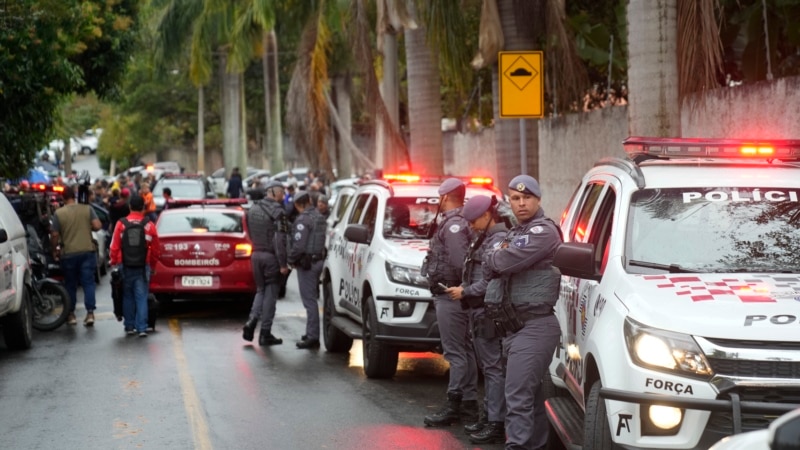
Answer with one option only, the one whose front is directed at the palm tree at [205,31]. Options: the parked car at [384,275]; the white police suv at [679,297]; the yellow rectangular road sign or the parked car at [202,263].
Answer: the parked car at [202,263]

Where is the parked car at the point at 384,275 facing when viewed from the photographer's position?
facing the viewer and to the right of the viewer

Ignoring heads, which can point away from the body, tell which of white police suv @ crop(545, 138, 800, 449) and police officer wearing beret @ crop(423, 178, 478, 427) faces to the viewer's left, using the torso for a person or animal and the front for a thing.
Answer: the police officer wearing beret

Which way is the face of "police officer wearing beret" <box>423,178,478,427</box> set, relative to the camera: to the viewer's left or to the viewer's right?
to the viewer's left

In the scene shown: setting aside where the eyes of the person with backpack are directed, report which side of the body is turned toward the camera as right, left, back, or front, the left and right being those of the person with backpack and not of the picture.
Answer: back

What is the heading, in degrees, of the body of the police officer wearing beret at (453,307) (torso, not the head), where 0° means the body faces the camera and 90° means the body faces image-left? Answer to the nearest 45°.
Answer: approximately 90°

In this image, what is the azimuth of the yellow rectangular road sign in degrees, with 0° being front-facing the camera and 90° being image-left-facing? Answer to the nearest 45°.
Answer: approximately 0°

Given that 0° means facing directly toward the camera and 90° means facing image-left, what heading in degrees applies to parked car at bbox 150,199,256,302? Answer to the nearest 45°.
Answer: approximately 180°

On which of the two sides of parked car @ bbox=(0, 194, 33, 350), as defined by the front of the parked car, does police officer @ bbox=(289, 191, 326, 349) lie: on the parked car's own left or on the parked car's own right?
on the parked car's own right

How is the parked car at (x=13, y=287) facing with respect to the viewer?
away from the camera

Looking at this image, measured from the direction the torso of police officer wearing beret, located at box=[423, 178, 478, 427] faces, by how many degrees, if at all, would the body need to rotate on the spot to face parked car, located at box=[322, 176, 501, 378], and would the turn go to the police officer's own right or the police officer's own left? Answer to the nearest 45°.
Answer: approximately 90° to the police officer's own right
